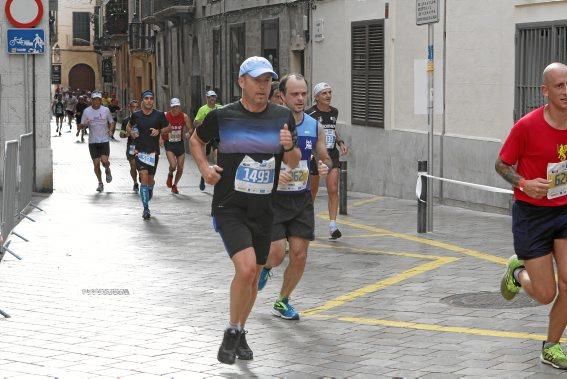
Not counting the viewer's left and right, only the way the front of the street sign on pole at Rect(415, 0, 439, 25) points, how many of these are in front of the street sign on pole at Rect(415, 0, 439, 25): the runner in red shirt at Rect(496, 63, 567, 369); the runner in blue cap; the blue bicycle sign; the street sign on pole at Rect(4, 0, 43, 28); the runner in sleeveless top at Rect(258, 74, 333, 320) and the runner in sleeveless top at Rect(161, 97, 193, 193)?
3

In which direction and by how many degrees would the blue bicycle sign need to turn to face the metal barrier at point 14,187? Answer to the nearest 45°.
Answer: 0° — it already faces it

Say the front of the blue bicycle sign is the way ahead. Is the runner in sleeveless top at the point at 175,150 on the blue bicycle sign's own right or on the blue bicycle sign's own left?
on the blue bicycle sign's own left

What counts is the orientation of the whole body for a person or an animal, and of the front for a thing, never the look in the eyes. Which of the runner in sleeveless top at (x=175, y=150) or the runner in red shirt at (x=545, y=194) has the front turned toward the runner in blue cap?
the runner in sleeveless top

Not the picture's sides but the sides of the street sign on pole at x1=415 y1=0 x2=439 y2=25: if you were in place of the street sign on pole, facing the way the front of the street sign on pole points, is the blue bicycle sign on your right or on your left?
on your right

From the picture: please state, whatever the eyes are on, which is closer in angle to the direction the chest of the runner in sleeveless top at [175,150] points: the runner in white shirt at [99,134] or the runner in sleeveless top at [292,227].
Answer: the runner in sleeveless top

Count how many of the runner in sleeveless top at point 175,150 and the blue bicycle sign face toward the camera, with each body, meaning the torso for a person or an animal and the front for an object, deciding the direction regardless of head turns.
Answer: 2

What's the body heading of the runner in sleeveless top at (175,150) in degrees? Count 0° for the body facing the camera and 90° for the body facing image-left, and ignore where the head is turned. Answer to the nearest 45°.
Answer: approximately 0°
